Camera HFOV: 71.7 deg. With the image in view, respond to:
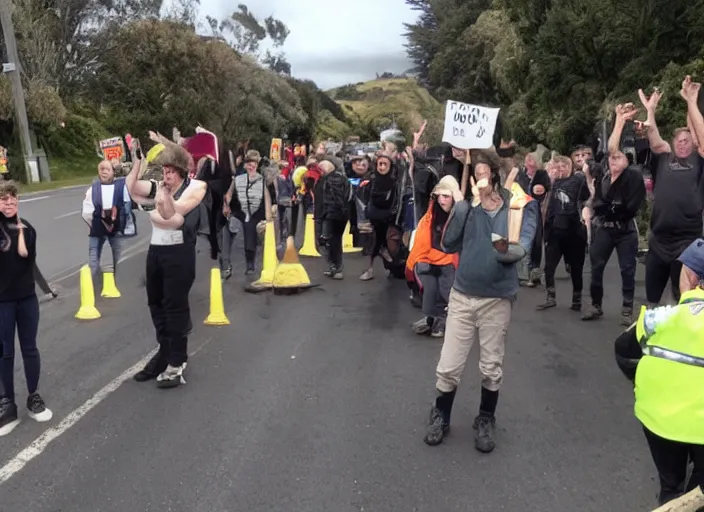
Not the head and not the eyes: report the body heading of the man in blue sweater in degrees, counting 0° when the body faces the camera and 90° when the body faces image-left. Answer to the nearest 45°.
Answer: approximately 0°

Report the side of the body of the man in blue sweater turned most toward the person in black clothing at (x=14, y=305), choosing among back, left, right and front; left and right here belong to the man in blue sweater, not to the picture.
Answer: right

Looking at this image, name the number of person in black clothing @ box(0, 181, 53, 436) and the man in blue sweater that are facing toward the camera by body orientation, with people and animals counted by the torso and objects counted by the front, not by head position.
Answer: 2

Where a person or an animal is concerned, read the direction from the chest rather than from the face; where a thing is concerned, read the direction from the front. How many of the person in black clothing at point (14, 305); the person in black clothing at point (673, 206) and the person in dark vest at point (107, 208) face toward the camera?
3

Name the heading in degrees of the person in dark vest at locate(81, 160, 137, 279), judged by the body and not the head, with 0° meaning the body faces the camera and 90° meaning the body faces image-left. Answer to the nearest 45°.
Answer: approximately 0°
